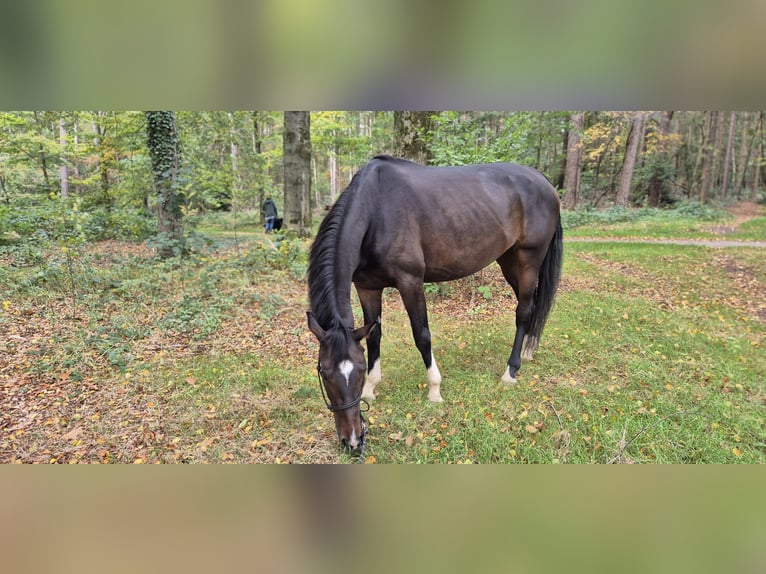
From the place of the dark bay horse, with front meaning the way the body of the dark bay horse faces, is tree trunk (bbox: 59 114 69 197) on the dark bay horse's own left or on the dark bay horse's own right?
on the dark bay horse's own right

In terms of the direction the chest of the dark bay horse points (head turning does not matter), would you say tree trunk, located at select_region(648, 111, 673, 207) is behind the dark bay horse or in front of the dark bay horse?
behind

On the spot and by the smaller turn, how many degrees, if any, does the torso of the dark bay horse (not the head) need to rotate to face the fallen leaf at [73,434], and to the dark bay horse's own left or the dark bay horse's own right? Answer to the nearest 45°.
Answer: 0° — it already faces it

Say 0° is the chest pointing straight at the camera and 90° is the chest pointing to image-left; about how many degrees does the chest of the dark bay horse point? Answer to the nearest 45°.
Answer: approximately 45°
